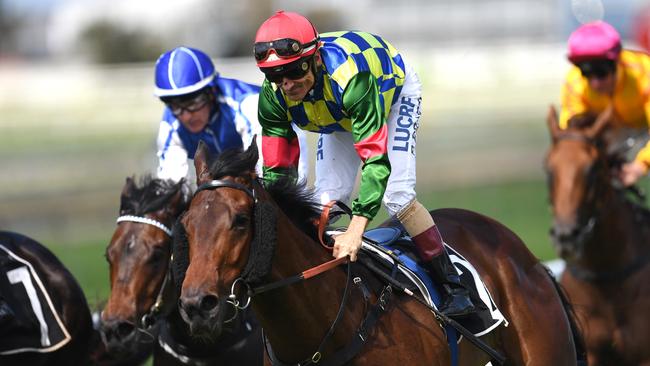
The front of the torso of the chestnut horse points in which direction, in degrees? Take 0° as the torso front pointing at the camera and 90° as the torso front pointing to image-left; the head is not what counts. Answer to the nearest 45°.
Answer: approximately 45°

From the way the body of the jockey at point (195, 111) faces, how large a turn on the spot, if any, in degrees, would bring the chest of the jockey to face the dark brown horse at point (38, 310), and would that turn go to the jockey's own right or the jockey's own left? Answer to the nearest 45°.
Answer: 0° — they already face it

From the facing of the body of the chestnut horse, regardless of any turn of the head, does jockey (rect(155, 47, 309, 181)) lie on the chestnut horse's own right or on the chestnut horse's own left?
on the chestnut horse's own right

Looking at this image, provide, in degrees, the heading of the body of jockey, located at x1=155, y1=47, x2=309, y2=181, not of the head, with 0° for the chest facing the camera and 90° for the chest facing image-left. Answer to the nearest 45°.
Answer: approximately 45°

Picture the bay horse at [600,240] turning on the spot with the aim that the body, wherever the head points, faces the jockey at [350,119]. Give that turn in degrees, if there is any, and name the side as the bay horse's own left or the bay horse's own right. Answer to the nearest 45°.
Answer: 0° — it already faces them

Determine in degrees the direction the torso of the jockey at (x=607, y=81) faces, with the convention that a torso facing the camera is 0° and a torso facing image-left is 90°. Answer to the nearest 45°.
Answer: approximately 45°

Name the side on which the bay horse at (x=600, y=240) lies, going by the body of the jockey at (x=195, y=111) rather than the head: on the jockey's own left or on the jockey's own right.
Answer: on the jockey's own left
